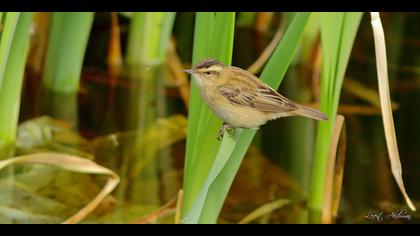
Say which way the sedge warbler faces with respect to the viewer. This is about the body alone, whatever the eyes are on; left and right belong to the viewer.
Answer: facing to the left of the viewer
